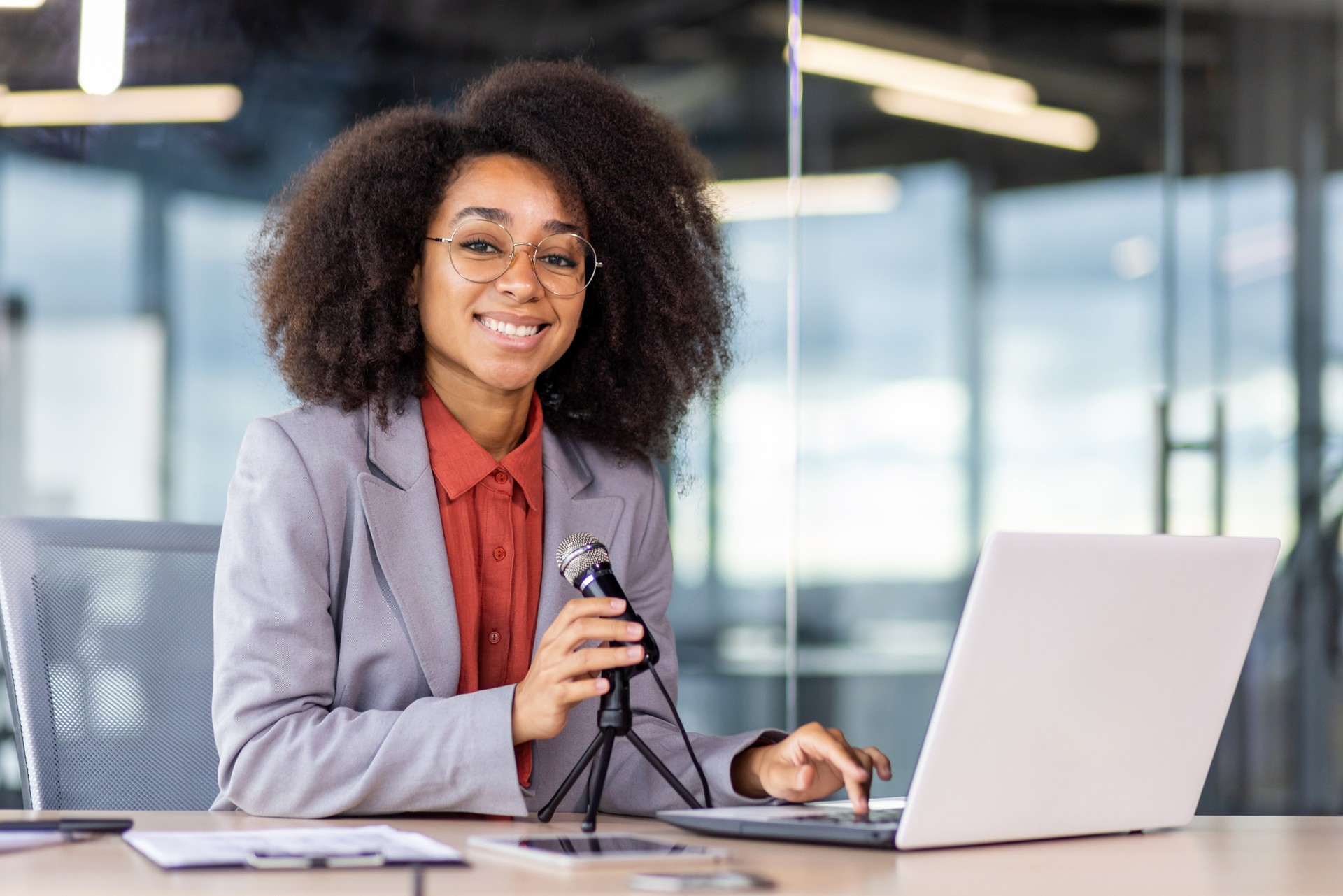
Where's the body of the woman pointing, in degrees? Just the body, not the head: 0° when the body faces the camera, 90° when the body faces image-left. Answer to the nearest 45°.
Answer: approximately 315°

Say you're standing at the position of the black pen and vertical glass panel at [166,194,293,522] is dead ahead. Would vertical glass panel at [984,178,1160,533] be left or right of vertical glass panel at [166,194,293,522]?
right

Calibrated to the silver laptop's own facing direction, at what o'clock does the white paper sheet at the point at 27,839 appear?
The white paper sheet is roughly at 10 o'clock from the silver laptop.

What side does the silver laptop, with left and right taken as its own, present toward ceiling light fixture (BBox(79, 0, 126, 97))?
front

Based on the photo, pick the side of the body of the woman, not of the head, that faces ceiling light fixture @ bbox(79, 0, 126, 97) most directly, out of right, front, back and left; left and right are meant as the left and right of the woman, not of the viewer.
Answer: back

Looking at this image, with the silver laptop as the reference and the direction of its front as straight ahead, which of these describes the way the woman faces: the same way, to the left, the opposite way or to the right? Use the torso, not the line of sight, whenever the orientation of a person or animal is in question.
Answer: the opposite way

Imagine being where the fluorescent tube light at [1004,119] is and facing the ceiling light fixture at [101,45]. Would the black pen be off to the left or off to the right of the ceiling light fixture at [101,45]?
left

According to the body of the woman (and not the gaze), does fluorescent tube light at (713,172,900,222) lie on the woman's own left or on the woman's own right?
on the woman's own left

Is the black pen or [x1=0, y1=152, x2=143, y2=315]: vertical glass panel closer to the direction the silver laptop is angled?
the vertical glass panel

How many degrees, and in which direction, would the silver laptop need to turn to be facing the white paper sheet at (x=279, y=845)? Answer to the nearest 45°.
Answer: approximately 45° to its left

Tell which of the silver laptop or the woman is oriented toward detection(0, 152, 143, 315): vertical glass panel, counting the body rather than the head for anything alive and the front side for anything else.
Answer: the silver laptop

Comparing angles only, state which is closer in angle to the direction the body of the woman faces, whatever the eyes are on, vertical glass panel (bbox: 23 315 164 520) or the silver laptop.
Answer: the silver laptop

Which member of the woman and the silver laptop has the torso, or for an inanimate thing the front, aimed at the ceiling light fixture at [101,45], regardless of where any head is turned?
the silver laptop

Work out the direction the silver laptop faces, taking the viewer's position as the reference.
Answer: facing away from the viewer and to the left of the viewer

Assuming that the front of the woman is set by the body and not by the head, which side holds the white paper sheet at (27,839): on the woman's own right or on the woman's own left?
on the woman's own right
